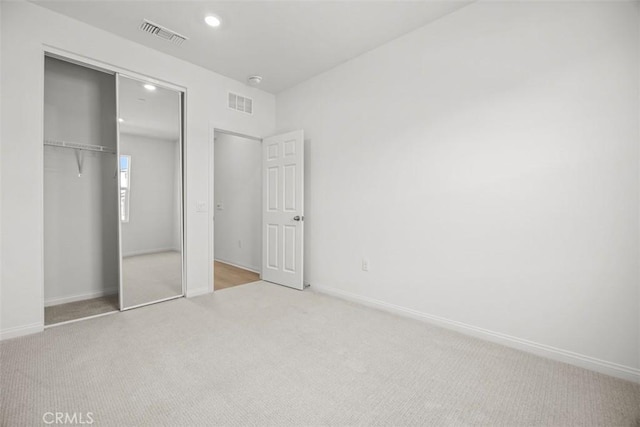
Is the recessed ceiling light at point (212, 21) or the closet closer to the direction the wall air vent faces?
the recessed ceiling light

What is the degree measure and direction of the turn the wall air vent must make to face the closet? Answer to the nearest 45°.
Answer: approximately 135° to its right

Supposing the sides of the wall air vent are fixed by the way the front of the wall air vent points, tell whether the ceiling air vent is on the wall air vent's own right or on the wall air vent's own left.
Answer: on the wall air vent's own right

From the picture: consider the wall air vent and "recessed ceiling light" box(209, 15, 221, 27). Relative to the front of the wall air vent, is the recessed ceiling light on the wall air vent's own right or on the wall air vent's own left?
on the wall air vent's own right

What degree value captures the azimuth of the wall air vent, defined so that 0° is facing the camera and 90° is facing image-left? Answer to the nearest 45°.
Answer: approximately 315°
